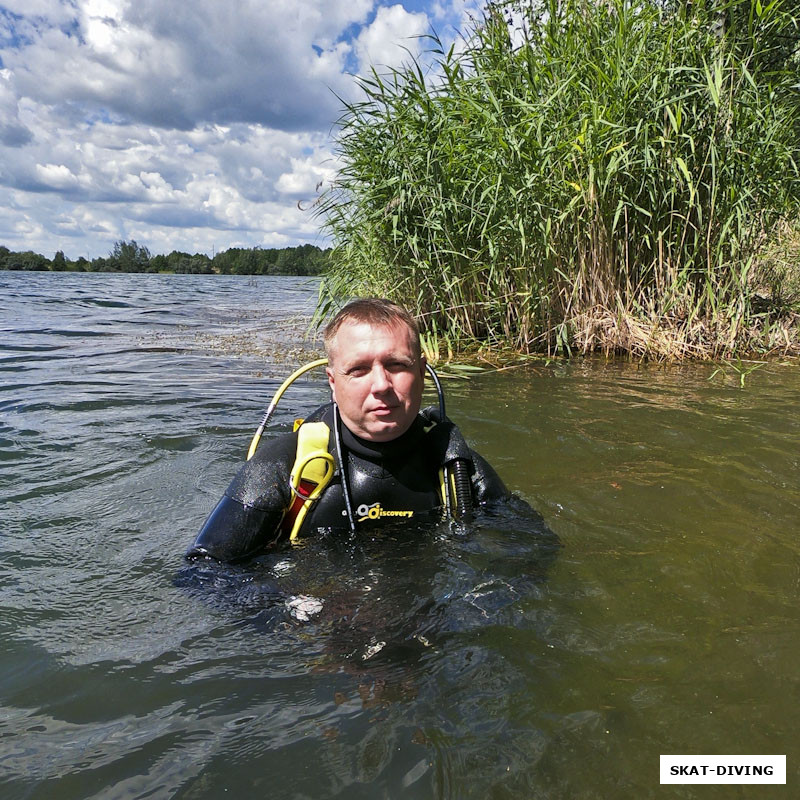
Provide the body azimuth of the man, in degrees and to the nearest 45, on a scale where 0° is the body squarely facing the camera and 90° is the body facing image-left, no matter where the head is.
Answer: approximately 0°

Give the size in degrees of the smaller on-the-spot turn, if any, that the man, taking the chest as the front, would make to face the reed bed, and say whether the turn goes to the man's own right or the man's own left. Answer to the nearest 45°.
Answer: approximately 135° to the man's own left
